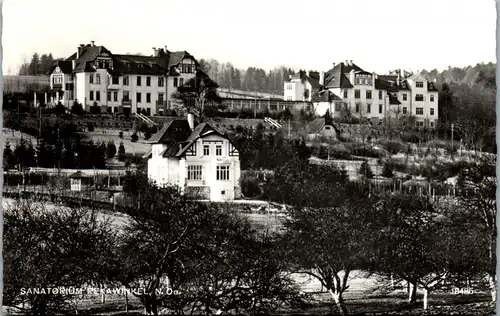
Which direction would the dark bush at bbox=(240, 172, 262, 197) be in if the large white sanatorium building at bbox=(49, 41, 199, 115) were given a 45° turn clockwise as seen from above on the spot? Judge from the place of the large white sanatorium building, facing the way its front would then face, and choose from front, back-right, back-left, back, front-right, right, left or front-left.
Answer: front-left

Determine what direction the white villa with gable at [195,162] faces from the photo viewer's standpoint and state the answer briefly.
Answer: facing the viewer

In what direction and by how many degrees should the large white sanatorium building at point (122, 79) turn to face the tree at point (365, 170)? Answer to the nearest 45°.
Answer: approximately 90° to its left

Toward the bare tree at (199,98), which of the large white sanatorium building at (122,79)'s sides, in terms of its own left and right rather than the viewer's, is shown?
left

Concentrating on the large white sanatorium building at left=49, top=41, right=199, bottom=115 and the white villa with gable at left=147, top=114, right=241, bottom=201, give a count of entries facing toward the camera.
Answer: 2

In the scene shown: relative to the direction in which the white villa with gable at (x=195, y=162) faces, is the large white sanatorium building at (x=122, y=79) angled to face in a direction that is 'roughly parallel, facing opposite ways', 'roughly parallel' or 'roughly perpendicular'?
roughly parallel

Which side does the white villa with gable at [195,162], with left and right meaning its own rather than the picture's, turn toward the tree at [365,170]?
left
